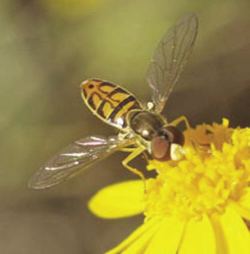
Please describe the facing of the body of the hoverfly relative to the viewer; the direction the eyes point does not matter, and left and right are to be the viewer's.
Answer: facing the viewer and to the right of the viewer
